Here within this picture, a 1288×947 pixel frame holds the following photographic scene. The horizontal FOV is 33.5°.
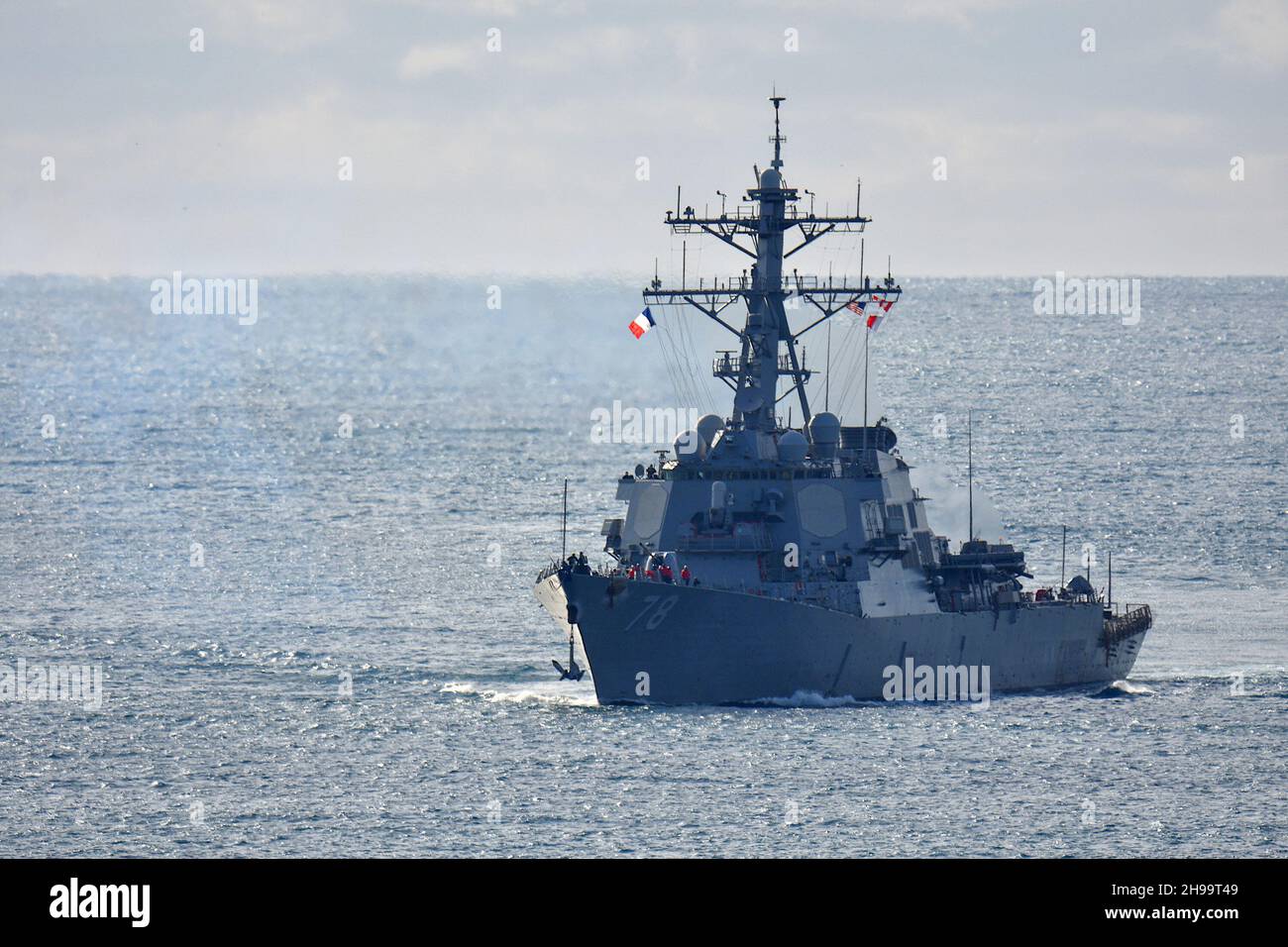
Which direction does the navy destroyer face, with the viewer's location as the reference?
facing the viewer and to the left of the viewer
